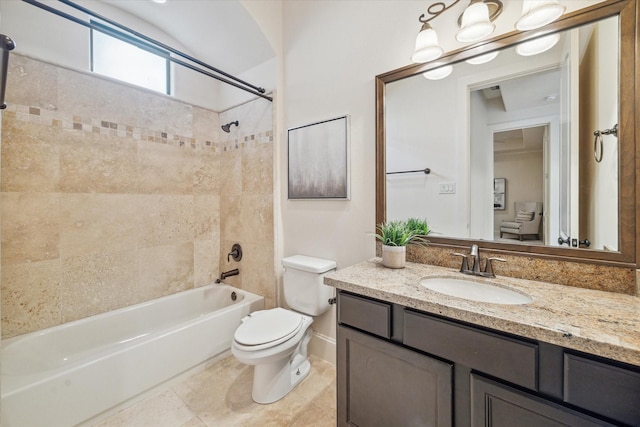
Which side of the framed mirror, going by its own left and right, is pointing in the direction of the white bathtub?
front

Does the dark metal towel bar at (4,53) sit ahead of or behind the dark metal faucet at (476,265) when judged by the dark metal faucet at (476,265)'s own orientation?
ahead

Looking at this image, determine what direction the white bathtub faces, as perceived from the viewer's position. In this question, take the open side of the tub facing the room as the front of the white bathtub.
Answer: facing the viewer and to the right of the viewer

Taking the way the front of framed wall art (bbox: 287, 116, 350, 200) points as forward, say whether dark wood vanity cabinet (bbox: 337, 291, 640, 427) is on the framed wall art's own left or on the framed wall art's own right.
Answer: on the framed wall art's own left

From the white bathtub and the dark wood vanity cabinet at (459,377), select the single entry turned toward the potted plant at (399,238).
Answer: the white bathtub

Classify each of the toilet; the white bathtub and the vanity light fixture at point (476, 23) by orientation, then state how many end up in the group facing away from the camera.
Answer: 0

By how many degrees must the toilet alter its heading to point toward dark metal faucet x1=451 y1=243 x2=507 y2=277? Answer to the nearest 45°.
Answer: approximately 90° to its left

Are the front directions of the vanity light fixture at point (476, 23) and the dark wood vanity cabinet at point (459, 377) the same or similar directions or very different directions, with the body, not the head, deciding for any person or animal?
same or similar directions

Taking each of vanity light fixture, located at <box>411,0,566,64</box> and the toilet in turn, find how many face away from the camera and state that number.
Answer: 0

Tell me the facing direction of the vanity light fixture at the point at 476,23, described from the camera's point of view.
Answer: facing the viewer and to the left of the viewer

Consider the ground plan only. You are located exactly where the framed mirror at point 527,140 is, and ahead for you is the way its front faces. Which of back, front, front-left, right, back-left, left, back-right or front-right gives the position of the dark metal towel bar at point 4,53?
front

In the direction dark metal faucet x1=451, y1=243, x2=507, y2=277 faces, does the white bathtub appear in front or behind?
in front
